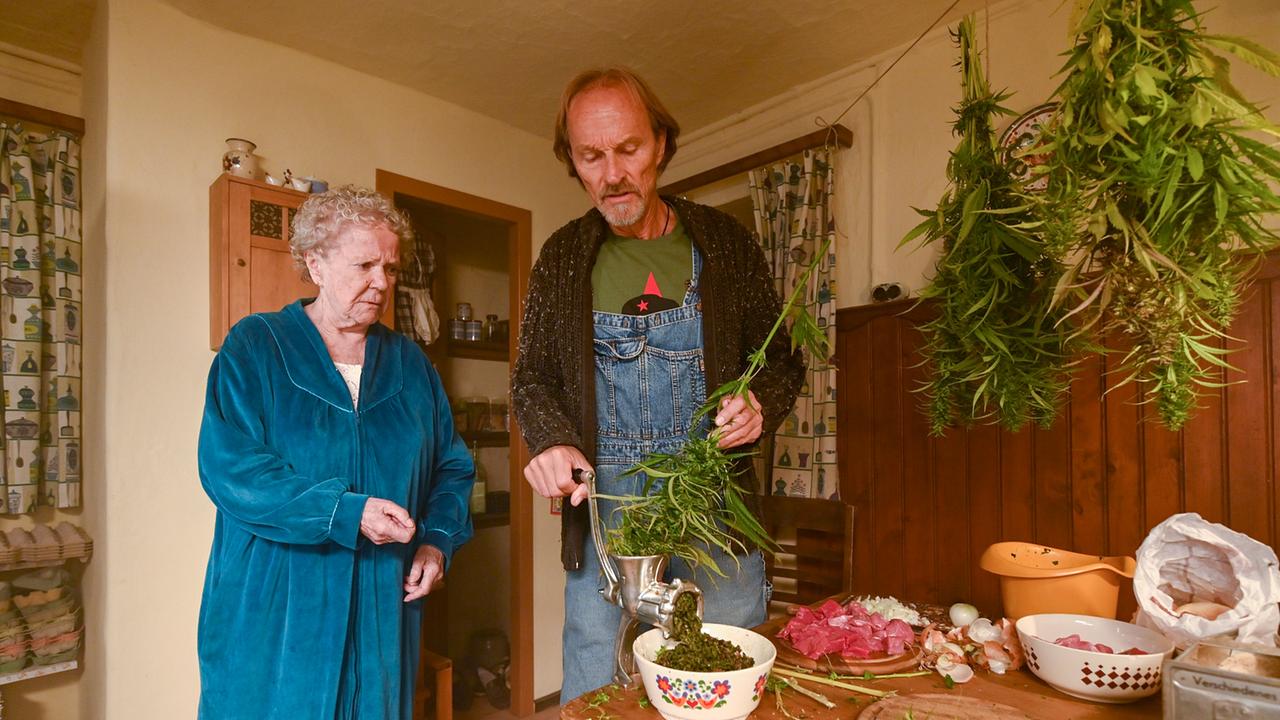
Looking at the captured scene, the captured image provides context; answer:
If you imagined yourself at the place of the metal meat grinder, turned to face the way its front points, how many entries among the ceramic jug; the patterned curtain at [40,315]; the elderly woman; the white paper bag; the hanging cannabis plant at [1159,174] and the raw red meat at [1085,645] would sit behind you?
3

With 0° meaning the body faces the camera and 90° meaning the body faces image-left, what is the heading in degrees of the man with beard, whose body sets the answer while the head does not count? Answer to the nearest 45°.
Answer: approximately 0°

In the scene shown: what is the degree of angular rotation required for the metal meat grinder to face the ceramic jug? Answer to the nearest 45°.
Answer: approximately 180°

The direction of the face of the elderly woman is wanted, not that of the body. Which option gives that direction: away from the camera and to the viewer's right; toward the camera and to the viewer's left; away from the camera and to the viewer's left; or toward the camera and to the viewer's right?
toward the camera and to the viewer's right

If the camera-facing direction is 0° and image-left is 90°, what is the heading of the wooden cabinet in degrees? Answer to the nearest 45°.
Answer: approximately 315°

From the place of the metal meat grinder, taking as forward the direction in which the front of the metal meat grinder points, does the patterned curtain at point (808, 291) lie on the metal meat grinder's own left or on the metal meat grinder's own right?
on the metal meat grinder's own left

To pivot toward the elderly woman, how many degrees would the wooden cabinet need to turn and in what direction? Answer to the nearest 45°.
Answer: approximately 45° to its right

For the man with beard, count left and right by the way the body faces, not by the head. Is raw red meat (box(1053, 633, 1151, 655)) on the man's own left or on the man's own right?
on the man's own left
